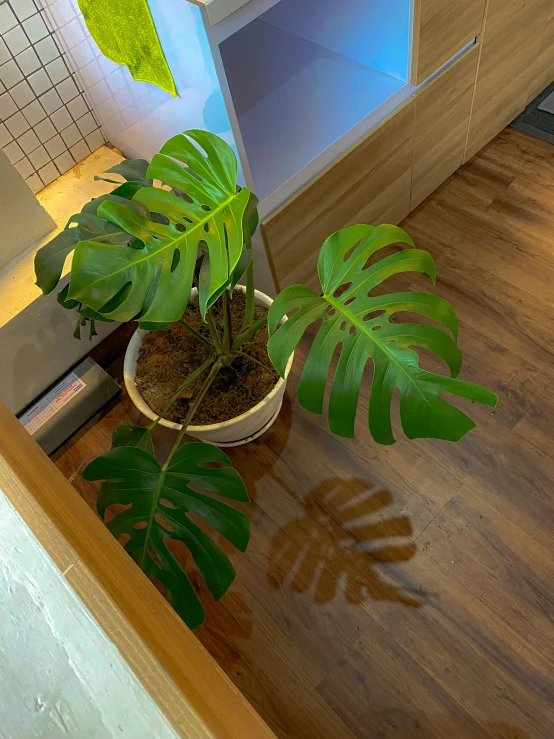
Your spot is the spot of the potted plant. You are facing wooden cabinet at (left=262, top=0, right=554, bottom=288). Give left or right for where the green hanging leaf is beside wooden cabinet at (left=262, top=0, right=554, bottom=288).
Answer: left

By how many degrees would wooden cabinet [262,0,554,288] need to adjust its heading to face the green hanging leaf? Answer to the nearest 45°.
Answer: approximately 90° to its right

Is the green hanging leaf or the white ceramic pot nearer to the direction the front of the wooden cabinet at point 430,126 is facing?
the white ceramic pot
